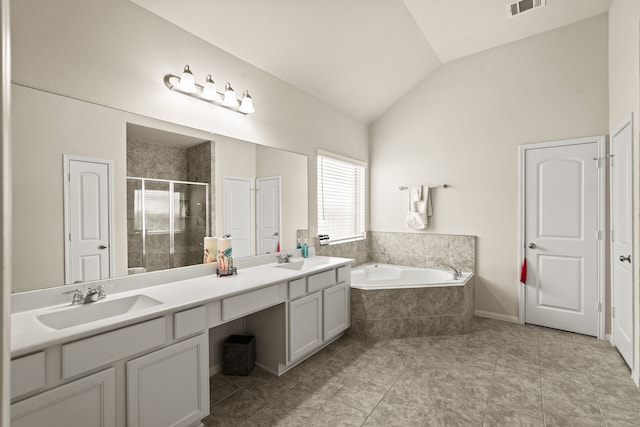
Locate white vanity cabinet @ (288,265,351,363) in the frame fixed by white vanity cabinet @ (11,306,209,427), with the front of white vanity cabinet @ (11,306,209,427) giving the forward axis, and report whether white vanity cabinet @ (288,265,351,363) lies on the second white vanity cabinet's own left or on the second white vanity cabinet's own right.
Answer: on the second white vanity cabinet's own left

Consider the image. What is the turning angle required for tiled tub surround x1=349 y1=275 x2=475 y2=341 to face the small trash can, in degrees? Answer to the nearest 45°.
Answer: approximately 45° to its right

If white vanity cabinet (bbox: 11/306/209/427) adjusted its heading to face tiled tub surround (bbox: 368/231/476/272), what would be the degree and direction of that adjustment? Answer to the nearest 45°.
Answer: approximately 45° to its left

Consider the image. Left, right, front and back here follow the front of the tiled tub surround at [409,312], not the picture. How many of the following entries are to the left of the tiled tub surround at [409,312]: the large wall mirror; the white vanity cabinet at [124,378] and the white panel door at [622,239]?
1

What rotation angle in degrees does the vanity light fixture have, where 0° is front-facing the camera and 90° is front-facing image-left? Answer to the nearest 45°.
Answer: approximately 315°

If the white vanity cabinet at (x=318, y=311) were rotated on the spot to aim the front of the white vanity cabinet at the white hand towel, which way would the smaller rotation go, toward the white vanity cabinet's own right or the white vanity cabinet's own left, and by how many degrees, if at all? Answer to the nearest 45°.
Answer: approximately 90° to the white vanity cabinet's own left

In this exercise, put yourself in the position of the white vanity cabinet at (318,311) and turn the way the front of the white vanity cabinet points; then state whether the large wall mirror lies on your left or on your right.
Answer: on your right
